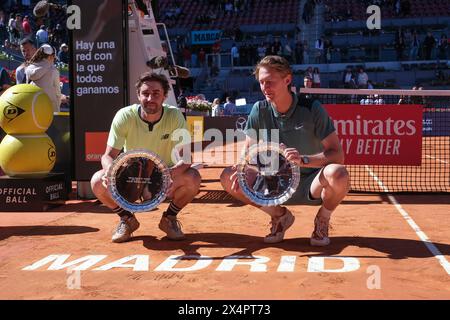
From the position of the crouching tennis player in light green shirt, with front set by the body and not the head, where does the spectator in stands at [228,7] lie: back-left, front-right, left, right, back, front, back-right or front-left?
back

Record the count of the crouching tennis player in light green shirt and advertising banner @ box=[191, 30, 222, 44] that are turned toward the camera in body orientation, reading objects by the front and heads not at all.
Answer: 2

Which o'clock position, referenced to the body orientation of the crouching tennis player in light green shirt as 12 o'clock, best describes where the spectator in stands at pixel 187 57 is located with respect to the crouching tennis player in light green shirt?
The spectator in stands is roughly at 6 o'clock from the crouching tennis player in light green shirt.

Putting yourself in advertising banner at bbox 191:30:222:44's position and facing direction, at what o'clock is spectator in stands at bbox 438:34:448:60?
The spectator in stands is roughly at 10 o'clock from the advertising banner.

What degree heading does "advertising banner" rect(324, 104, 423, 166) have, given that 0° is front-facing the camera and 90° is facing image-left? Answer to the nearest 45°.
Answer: approximately 0°

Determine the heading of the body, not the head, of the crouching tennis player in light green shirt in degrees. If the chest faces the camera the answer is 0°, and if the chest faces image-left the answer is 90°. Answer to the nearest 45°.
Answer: approximately 0°

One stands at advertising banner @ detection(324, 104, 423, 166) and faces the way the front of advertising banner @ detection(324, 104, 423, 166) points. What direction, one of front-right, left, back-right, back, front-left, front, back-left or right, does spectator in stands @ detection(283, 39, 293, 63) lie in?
back

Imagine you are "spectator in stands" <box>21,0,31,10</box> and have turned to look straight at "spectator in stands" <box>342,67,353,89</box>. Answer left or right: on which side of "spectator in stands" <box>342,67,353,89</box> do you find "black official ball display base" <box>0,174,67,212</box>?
right
